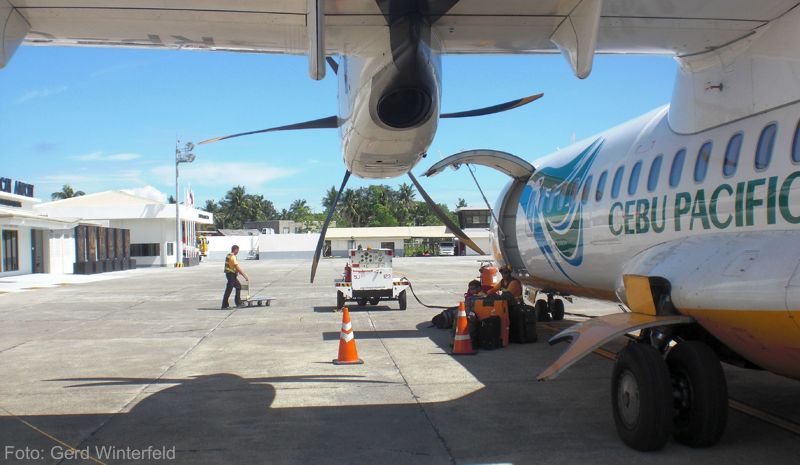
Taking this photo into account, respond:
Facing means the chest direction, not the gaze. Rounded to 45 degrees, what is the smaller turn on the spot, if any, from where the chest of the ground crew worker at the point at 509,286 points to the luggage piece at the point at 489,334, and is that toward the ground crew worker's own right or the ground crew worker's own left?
approximately 45° to the ground crew worker's own left

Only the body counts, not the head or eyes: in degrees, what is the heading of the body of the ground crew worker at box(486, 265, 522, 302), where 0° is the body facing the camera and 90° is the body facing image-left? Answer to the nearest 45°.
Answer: approximately 45°

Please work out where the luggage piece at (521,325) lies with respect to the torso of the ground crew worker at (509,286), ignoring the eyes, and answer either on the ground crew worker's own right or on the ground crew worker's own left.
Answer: on the ground crew worker's own left

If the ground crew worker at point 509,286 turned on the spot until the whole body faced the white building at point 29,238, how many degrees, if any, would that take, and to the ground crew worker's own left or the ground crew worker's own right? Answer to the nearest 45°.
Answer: approximately 90° to the ground crew worker's own right
